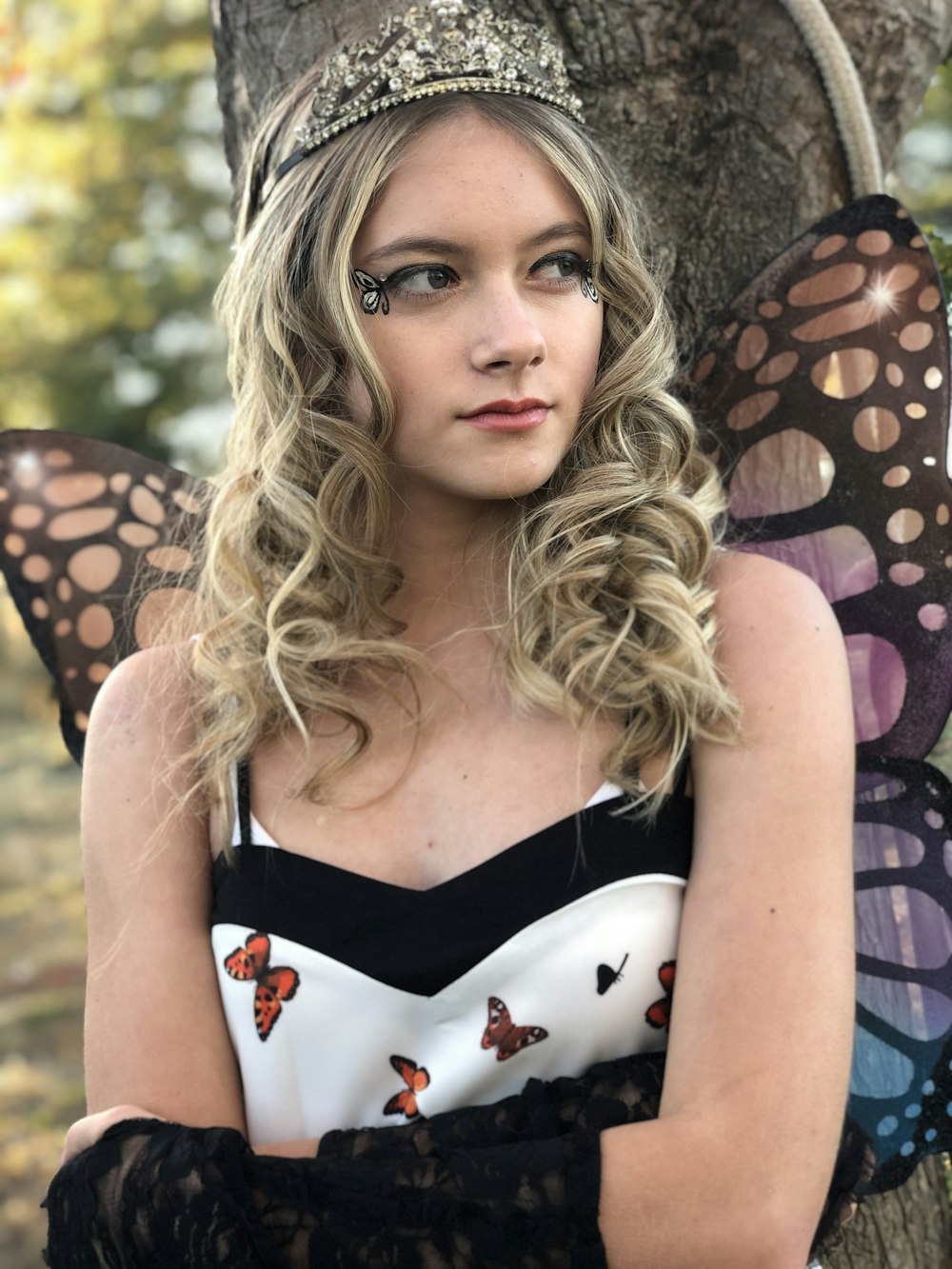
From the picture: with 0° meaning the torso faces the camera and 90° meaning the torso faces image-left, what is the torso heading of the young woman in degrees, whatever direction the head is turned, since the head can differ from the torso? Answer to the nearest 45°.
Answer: approximately 0°
